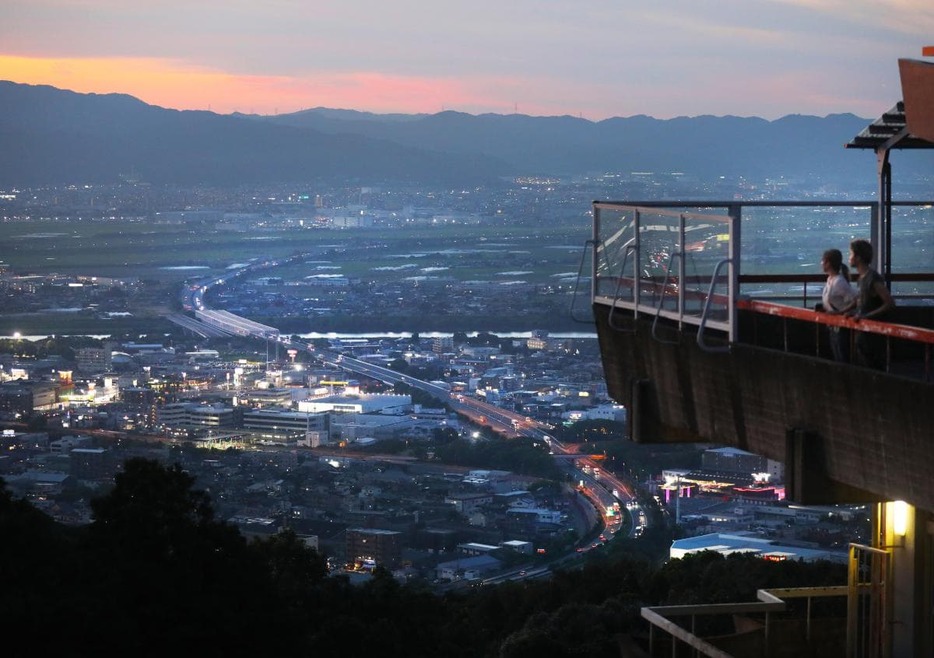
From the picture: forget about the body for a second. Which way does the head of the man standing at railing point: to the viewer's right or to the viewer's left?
to the viewer's left

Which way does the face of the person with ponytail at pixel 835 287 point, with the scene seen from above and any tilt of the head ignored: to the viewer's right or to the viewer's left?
to the viewer's left

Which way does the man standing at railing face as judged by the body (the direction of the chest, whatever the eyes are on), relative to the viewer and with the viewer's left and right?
facing to the left of the viewer
